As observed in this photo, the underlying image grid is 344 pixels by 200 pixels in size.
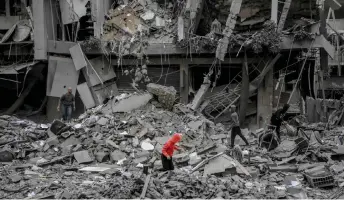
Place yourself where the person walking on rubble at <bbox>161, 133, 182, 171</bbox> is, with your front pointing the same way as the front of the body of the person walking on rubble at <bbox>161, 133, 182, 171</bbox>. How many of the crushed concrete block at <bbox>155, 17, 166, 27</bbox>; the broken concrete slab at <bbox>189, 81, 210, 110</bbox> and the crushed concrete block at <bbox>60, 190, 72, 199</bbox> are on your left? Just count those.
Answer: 2

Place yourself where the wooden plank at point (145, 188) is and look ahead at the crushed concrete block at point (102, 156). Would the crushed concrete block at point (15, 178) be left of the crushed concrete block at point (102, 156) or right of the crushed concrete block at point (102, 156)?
left

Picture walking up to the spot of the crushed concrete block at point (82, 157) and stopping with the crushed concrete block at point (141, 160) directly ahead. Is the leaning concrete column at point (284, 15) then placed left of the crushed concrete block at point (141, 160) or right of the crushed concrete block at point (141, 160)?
left

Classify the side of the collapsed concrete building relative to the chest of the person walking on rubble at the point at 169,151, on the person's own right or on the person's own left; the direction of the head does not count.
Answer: on the person's own left

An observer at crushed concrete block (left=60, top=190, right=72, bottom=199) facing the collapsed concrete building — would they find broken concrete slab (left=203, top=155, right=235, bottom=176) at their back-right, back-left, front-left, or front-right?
front-right

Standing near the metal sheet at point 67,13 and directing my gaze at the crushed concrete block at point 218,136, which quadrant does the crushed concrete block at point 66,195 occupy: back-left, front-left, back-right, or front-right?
front-right

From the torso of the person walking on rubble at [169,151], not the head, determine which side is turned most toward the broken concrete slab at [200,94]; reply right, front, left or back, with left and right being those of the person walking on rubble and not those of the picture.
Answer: left

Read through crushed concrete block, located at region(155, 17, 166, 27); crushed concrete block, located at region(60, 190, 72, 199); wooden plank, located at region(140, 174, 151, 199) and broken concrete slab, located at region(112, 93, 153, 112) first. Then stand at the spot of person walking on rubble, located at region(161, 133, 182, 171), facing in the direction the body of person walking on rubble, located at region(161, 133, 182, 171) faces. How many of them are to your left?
2

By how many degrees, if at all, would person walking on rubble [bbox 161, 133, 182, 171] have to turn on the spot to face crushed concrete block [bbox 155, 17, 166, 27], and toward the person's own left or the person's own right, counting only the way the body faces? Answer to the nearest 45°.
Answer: approximately 90° to the person's own left
